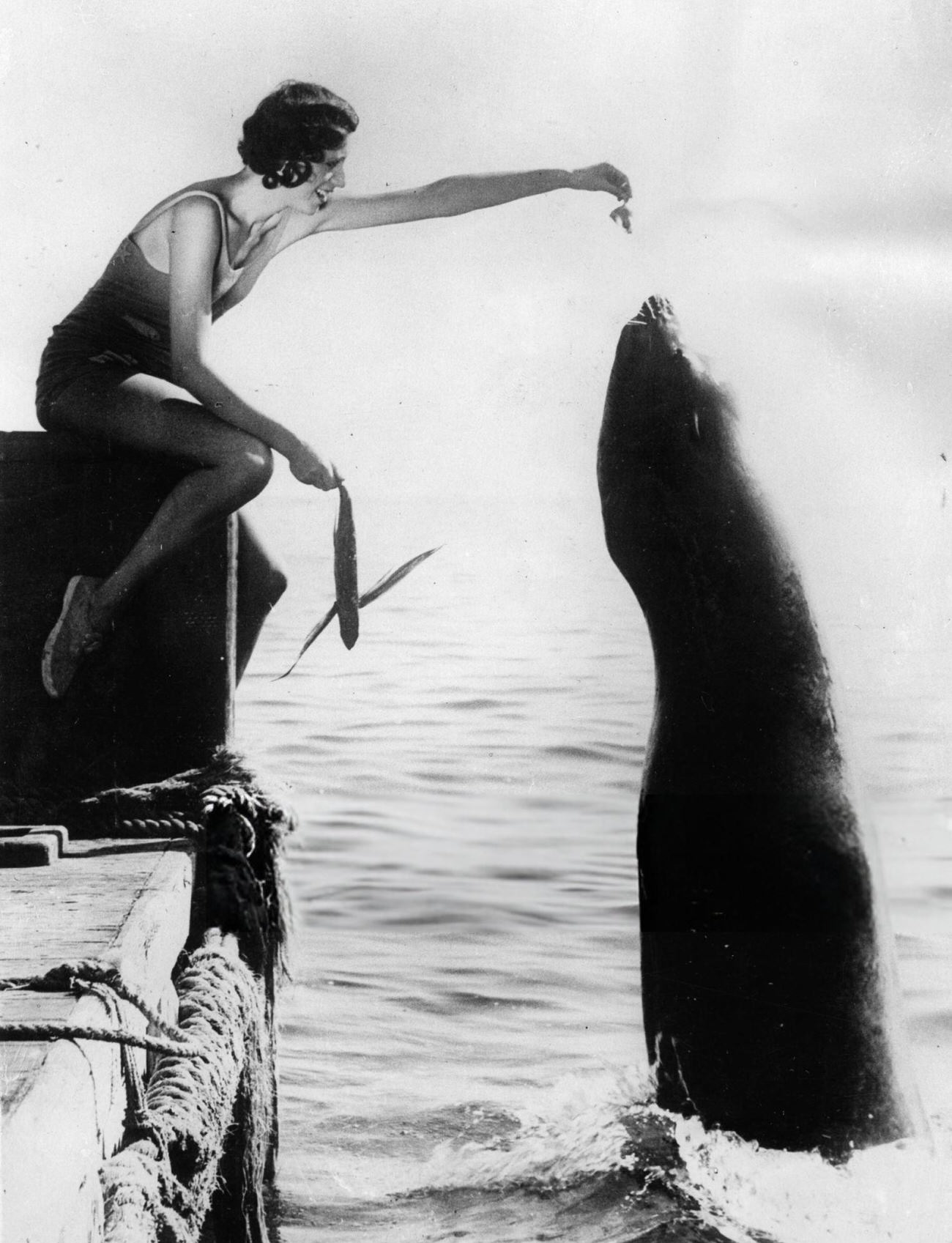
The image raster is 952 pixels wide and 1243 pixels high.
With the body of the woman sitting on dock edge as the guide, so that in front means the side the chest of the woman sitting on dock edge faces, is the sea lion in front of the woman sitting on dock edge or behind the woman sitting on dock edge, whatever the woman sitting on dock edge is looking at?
in front

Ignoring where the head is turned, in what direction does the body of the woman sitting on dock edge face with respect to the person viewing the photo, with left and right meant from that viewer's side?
facing to the right of the viewer

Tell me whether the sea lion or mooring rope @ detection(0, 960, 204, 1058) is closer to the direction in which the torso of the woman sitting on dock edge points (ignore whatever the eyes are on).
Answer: the sea lion

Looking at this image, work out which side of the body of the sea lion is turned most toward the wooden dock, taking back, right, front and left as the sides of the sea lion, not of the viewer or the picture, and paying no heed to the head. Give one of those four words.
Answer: front

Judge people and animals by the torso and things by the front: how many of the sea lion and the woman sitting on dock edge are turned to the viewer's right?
1

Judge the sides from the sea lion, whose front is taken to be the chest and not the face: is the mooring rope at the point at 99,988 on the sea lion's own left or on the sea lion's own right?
on the sea lion's own left

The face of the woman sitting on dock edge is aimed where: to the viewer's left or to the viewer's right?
to the viewer's right

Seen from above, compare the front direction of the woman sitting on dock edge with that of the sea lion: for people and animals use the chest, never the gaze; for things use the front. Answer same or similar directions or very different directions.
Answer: very different directions

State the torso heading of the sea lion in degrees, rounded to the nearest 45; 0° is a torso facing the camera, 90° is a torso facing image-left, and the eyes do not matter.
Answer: approximately 90°

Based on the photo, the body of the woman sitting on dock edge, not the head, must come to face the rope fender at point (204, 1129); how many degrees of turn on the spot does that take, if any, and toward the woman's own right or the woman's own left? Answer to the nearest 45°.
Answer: approximately 90° to the woman's own right

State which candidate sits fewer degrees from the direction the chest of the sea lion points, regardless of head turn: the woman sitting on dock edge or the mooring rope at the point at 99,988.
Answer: the woman sitting on dock edge

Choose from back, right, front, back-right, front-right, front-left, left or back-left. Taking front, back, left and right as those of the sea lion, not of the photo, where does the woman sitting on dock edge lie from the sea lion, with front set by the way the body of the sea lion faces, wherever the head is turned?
front

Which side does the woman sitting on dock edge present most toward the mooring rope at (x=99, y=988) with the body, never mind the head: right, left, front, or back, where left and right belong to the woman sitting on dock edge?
right

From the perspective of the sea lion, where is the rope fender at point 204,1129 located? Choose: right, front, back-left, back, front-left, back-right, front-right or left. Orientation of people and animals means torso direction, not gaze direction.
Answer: front-left
